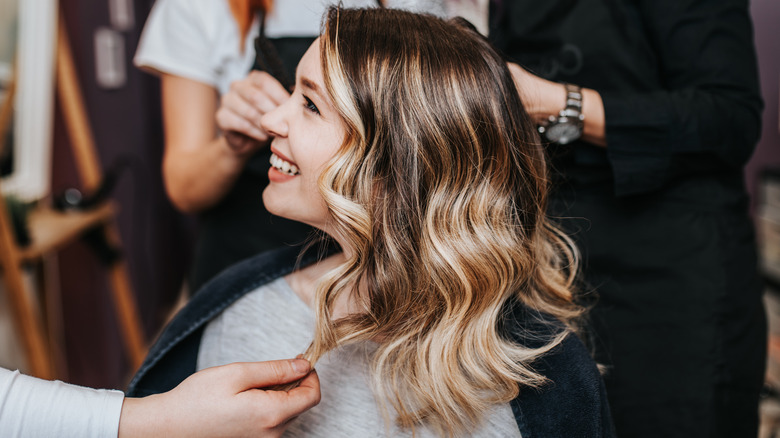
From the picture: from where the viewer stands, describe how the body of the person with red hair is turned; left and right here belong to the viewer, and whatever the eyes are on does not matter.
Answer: facing the viewer and to the right of the viewer

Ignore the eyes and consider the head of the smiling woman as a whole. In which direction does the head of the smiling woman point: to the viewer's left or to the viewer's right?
to the viewer's left

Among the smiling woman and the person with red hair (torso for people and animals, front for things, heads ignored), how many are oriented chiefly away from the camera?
0

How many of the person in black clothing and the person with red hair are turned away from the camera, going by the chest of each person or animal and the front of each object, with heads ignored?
0

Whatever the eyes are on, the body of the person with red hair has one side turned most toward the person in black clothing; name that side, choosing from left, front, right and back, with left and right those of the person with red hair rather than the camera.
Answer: left

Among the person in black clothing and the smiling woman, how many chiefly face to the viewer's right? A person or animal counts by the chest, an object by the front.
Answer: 0

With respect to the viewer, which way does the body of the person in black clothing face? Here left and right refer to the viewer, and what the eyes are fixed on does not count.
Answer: facing the viewer and to the left of the viewer
